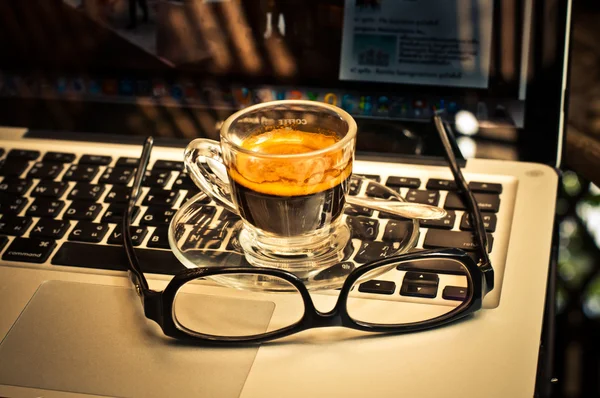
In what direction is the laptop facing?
toward the camera
